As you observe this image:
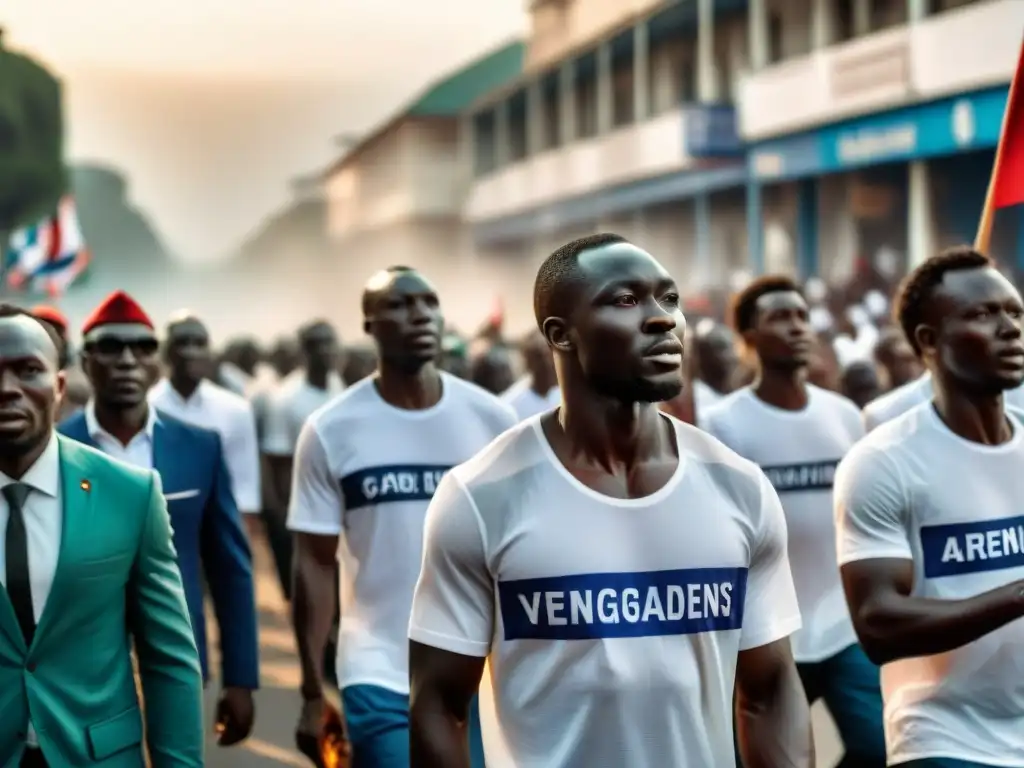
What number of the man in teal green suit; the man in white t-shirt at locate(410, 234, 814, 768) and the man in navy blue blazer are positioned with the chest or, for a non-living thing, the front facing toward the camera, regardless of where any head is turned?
3

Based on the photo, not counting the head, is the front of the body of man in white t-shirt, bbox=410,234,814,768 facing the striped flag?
no

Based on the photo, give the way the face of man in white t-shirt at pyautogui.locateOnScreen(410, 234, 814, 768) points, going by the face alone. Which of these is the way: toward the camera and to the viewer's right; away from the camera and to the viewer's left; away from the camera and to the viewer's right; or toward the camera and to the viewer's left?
toward the camera and to the viewer's right

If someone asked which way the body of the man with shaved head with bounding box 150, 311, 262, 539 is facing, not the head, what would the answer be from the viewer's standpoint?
toward the camera

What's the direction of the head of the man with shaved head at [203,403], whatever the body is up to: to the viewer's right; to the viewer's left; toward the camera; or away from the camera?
toward the camera

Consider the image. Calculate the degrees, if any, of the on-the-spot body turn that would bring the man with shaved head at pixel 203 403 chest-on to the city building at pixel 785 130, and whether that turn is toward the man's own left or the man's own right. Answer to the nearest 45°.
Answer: approximately 135° to the man's own left

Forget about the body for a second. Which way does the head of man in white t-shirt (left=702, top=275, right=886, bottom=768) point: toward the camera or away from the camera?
toward the camera

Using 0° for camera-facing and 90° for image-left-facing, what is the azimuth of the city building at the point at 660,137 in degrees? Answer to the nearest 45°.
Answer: approximately 45°

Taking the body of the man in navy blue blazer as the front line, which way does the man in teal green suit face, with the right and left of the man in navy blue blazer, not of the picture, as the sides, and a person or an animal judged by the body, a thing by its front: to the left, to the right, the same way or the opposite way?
the same way

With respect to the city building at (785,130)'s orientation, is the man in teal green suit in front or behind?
in front

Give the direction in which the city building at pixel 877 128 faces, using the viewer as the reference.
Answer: facing the viewer and to the left of the viewer

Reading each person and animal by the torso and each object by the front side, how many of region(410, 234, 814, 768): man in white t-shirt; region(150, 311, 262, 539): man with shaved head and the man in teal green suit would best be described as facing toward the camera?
3

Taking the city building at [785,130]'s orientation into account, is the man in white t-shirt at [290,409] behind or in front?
in front

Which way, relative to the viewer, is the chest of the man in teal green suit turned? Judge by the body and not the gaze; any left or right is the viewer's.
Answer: facing the viewer

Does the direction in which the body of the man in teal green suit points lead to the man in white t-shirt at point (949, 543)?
no
